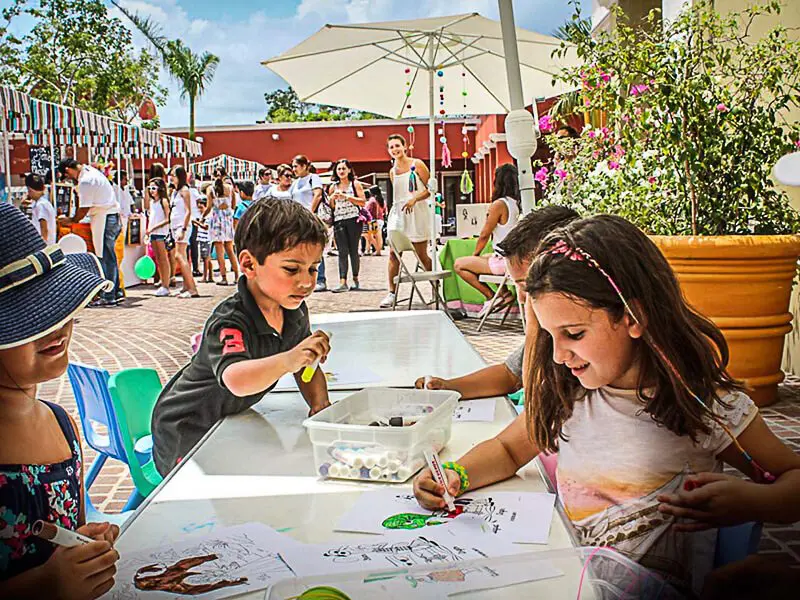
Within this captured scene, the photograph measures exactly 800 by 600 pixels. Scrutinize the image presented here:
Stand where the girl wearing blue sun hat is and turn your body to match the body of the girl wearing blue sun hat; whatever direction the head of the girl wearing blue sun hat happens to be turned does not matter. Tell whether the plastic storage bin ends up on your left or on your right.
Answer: on your left

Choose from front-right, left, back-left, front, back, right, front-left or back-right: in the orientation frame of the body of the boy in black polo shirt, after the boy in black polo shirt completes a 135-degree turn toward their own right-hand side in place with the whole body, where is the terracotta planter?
back-right

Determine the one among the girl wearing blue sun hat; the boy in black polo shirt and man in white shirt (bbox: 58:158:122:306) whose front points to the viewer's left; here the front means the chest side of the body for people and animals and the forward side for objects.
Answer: the man in white shirt

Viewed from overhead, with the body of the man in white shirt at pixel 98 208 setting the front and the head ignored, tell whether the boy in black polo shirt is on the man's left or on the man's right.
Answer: on the man's left

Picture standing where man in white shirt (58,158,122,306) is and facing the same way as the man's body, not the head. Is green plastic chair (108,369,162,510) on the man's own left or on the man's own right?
on the man's own left

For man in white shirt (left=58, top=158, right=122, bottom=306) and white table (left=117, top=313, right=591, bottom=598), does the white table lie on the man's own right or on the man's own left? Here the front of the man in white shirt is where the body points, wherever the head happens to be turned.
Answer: on the man's own left

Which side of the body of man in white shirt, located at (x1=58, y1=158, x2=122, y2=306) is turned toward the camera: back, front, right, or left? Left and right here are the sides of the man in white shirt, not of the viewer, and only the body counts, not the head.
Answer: left

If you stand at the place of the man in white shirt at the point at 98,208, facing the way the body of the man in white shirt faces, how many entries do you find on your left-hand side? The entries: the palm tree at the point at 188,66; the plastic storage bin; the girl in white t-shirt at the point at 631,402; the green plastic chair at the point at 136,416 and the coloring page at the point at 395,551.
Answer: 4

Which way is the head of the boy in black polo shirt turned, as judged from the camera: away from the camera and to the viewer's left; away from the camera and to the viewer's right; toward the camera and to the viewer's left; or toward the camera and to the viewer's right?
toward the camera and to the viewer's right

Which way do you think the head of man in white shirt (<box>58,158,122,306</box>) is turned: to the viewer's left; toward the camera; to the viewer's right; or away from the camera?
to the viewer's left

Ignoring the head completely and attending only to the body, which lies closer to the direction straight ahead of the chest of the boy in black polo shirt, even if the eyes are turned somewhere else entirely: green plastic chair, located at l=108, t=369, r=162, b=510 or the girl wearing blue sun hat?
the girl wearing blue sun hat

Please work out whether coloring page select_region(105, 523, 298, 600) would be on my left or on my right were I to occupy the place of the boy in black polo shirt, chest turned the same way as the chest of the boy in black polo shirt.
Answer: on my right

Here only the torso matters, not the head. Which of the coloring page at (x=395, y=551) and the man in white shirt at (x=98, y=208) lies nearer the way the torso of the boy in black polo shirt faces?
the coloring page
